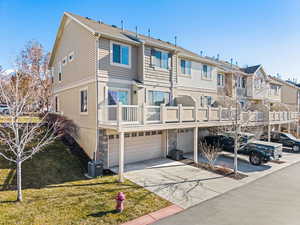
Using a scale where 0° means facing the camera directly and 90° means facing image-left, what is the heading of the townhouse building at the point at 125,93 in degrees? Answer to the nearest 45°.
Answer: approximately 315°
